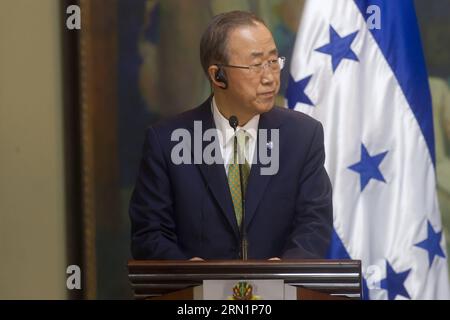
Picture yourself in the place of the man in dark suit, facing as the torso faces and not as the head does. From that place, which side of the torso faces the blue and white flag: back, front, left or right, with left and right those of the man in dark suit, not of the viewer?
left

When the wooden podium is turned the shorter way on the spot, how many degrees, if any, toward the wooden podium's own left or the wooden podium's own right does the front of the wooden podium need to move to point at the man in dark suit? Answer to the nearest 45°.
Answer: approximately 180°

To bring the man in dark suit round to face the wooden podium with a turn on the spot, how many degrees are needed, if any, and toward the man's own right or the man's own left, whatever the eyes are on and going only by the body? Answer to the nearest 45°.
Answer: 0° — they already face it

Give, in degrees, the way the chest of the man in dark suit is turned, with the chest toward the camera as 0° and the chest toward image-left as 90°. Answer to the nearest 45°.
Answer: approximately 0°

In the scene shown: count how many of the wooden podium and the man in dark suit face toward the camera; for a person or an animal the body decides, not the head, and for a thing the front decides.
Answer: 2

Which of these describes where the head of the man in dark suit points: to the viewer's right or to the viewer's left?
to the viewer's right

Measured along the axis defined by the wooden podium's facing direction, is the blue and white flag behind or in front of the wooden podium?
behind
